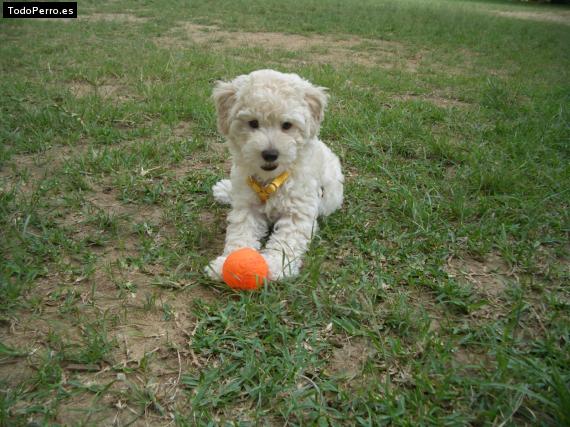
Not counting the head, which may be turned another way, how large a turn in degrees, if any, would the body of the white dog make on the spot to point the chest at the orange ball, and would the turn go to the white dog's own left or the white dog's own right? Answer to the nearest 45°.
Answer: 0° — it already faces it

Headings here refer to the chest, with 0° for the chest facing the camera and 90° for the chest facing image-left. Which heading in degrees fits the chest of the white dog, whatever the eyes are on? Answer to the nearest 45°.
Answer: approximately 0°
